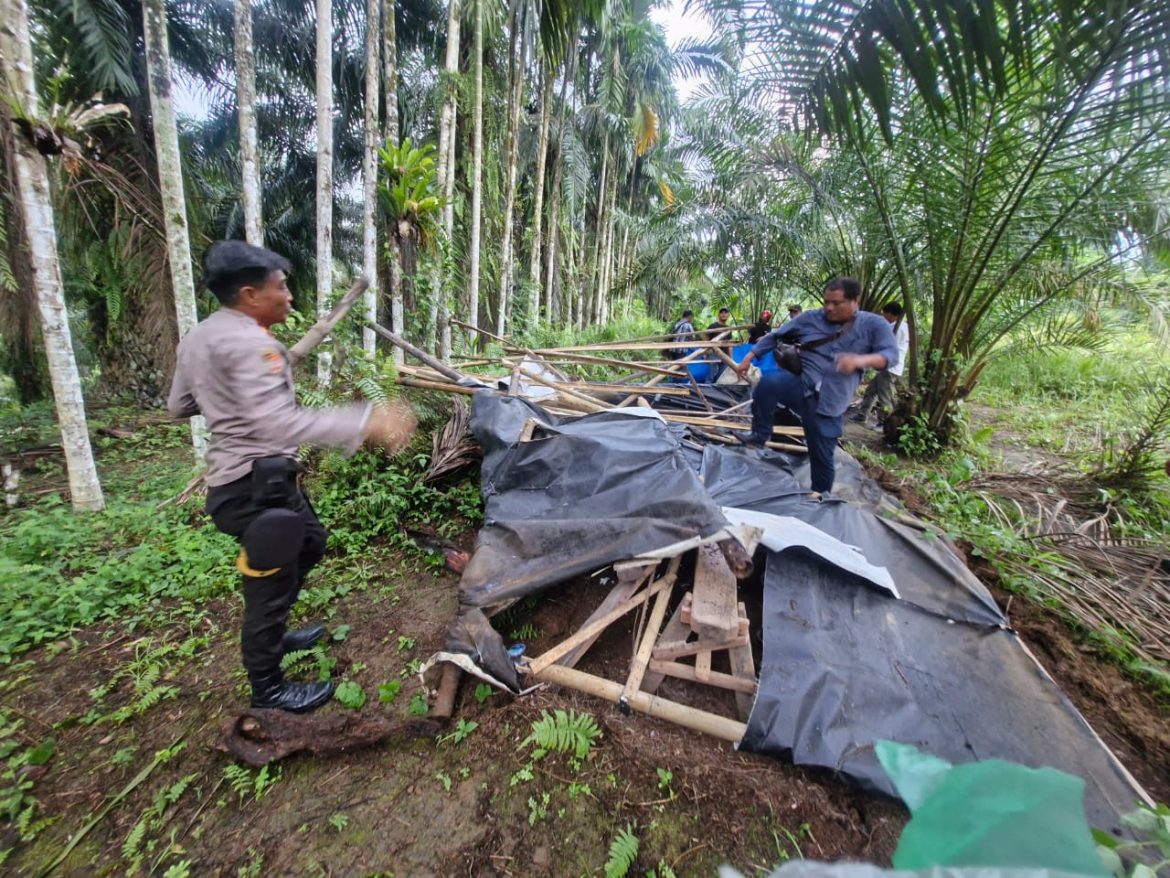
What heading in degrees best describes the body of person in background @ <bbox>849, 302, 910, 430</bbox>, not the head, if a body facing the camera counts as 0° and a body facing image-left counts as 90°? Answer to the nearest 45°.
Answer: approximately 90°

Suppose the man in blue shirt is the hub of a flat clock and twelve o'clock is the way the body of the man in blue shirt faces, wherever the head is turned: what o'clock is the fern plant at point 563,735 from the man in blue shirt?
The fern plant is roughly at 11 o'clock from the man in blue shirt.

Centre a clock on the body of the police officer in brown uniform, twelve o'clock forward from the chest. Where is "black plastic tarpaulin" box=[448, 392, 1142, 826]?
The black plastic tarpaulin is roughly at 1 o'clock from the police officer in brown uniform.

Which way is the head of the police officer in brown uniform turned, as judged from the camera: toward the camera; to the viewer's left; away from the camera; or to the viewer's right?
to the viewer's right

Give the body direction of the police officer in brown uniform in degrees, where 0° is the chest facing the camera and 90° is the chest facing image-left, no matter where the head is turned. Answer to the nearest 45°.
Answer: approximately 270°
